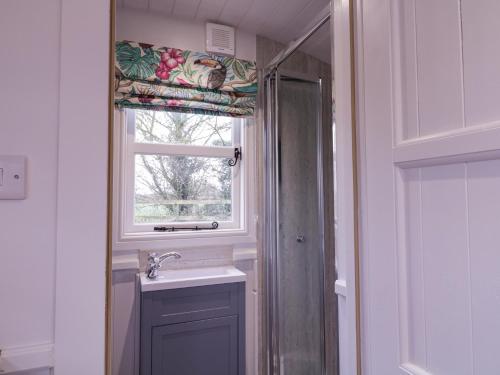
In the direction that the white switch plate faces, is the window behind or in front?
behind

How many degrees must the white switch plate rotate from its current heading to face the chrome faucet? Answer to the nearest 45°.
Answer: approximately 135° to its left

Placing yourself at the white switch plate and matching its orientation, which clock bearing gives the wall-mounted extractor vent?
The wall-mounted extractor vent is roughly at 8 o'clock from the white switch plate.

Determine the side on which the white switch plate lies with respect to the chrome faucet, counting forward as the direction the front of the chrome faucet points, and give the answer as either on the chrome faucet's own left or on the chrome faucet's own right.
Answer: on the chrome faucet's own right

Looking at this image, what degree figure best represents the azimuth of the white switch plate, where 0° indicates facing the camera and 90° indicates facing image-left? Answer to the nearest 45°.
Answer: approximately 0°
